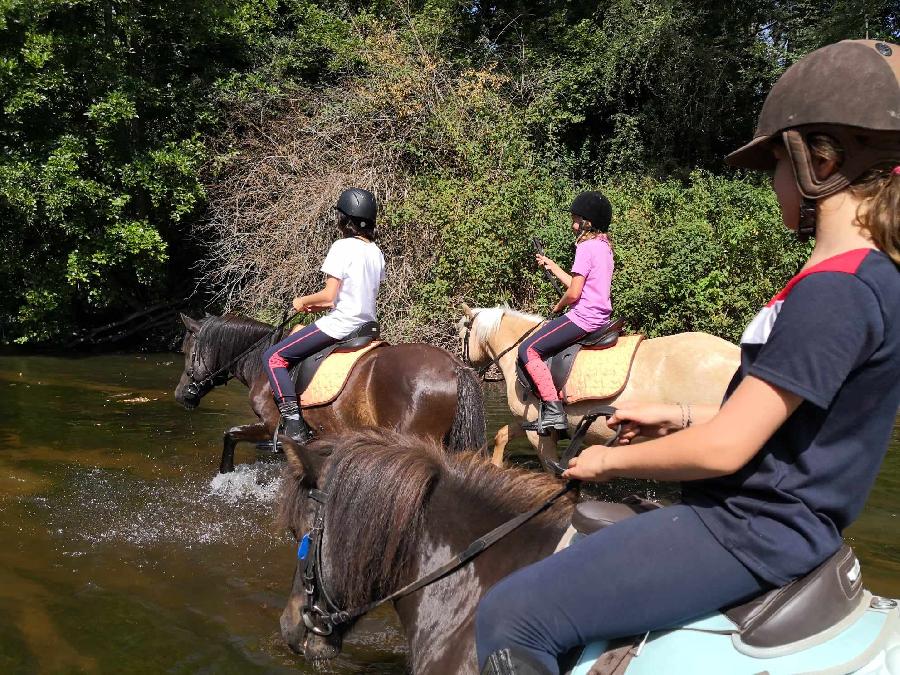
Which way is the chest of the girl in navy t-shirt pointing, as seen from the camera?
to the viewer's left

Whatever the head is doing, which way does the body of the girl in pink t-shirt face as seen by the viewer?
to the viewer's left

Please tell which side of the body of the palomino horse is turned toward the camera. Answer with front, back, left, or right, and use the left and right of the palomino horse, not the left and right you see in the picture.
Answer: left

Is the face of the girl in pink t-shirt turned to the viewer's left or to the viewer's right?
to the viewer's left

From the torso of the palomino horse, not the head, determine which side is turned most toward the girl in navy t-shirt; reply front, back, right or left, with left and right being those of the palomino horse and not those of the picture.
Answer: left

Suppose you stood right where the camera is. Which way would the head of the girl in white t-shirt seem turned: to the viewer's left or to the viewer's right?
to the viewer's left

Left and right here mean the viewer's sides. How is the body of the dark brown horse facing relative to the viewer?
facing to the left of the viewer
